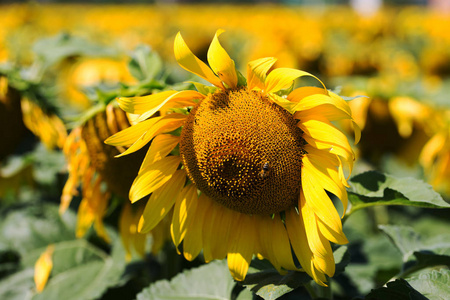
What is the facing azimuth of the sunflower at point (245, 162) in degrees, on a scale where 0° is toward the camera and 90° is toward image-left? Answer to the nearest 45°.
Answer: approximately 0°

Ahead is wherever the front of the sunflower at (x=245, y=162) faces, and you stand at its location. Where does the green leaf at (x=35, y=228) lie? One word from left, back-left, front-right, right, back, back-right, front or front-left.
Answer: back-right

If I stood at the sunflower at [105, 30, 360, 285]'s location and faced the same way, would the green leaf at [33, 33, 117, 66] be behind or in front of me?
behind
